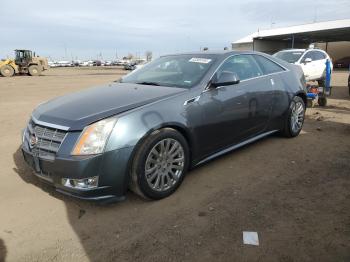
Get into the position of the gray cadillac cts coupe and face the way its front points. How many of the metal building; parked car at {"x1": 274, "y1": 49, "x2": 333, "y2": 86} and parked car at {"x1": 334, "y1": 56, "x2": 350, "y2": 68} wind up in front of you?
0

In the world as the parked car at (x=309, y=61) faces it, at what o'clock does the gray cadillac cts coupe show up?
The gray cadillac cts coupe is roughly at 11 o'clock from the parked car.

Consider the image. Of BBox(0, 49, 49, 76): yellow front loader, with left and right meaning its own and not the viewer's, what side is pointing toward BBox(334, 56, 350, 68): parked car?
back

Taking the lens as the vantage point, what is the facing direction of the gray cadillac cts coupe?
facing the viewer and to the left of the viewer

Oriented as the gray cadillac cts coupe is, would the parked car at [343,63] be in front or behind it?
behind

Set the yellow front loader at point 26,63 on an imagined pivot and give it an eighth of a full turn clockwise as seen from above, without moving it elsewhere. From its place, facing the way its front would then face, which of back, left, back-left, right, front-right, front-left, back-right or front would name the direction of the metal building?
back-right

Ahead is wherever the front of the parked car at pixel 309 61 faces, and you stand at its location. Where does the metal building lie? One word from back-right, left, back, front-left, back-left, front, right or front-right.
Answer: back-right

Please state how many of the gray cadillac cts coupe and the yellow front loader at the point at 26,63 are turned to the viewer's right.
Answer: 0

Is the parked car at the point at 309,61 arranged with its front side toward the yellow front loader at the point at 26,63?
no

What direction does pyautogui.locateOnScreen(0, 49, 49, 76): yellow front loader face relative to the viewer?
to the viewer's left

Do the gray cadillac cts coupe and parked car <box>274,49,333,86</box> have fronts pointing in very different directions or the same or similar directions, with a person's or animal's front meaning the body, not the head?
same or similar directions

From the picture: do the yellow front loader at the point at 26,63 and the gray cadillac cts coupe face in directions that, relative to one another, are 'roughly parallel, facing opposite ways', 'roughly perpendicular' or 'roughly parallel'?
roughly parallel

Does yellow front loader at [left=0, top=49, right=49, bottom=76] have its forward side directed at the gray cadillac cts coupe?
no
